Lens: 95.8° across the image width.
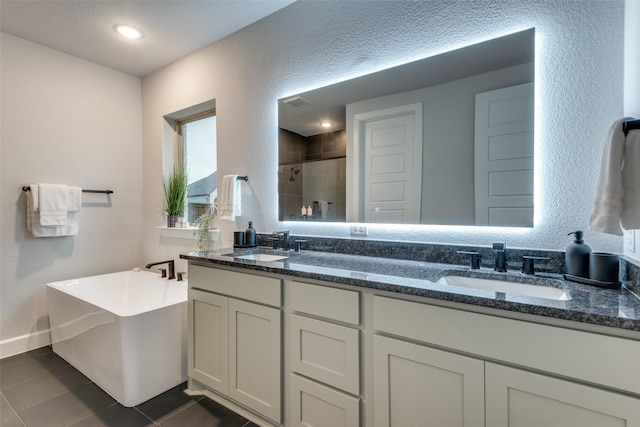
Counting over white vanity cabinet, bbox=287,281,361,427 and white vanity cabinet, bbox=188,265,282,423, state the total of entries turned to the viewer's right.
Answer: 0

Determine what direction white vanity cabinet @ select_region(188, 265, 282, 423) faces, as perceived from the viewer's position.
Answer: facing the viewer and to the left of the viewer

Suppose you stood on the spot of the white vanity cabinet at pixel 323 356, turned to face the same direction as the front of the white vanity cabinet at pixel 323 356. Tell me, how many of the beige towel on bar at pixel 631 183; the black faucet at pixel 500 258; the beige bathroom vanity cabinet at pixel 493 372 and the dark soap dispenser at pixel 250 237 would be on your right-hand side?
1

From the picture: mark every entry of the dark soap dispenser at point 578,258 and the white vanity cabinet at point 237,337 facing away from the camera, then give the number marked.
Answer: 0

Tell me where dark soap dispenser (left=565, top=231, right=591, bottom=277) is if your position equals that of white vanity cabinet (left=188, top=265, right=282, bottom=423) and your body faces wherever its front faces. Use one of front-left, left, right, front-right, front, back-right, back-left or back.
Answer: left

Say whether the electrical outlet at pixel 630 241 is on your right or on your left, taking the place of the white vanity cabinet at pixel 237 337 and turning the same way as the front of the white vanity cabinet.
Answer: on your left
